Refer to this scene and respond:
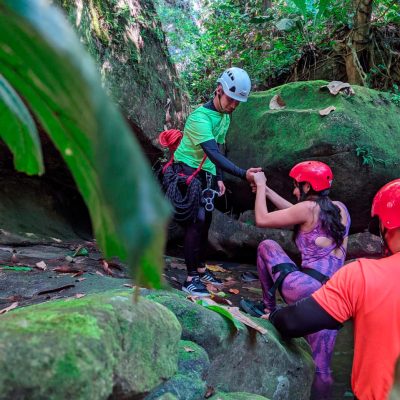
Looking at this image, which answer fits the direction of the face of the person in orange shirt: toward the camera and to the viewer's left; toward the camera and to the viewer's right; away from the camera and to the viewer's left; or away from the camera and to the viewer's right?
away from the camera and to the viewer's left

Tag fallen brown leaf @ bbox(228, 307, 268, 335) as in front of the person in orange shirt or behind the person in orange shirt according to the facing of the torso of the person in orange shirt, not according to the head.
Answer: in front

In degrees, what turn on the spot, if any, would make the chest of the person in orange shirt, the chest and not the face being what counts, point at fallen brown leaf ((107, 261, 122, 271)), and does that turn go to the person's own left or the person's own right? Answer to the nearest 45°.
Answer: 0° — they already face it

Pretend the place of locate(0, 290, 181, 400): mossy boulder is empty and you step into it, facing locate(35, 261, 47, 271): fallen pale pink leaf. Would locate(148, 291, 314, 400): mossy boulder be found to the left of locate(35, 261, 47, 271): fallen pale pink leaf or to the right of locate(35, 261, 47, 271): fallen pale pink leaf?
right

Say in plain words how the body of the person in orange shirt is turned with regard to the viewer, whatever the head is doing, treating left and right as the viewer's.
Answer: facing away from the viewer and to the left of the viewer

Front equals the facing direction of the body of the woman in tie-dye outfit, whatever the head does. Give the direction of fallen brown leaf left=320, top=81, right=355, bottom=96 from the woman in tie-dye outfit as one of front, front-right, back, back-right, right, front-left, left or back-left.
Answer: front-right

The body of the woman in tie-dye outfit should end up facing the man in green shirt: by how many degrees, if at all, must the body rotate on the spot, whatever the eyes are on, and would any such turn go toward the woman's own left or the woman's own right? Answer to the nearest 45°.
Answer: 0° — they already face them

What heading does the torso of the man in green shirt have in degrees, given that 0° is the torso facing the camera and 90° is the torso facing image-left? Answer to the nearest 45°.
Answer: approximately 315°

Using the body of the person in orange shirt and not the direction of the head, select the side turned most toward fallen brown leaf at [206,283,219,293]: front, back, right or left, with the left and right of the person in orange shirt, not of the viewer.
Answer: front

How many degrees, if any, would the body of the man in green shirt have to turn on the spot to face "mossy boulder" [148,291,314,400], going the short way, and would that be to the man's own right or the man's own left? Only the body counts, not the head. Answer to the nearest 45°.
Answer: approximately 45° to the man's own right

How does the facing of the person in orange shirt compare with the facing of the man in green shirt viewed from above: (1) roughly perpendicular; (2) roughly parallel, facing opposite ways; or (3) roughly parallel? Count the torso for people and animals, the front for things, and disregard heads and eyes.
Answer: roughly parallel, facing opposite ways

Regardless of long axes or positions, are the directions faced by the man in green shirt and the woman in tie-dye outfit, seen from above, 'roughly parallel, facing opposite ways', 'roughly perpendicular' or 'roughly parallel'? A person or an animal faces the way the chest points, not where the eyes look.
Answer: roughly parallel, facing opposite ways

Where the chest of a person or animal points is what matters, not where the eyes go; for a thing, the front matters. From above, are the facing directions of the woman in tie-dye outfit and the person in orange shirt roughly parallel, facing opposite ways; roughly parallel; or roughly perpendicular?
roughly parallel

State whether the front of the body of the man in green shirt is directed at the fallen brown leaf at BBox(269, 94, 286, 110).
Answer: no

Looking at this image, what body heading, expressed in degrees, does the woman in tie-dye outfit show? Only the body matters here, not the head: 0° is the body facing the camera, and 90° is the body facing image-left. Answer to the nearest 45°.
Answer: approximately 135°

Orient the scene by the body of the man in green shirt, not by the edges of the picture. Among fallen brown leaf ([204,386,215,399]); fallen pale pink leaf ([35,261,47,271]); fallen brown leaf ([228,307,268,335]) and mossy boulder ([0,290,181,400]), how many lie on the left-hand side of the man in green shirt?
0

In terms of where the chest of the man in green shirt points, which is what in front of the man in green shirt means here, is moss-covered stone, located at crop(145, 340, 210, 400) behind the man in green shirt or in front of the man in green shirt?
in front

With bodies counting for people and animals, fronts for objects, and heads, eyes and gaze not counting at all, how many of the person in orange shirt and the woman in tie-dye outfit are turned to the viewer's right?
0

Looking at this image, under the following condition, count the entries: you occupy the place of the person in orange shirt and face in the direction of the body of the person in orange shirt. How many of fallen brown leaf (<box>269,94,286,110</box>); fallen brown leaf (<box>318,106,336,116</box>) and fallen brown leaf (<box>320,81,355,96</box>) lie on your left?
0
